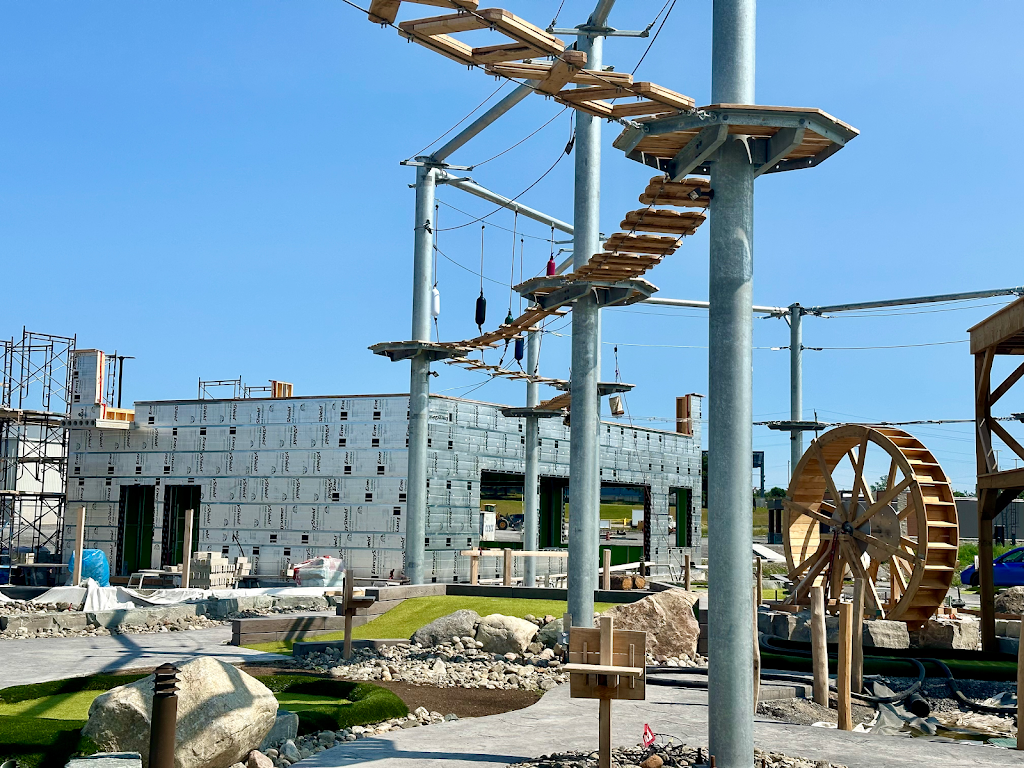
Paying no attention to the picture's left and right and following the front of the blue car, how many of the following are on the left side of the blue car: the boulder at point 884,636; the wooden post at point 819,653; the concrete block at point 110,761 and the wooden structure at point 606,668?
4

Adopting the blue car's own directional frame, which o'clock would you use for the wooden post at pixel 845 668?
The wooden post is roughly at 9 o'clock from the blue car.

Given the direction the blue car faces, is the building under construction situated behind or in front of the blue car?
in front

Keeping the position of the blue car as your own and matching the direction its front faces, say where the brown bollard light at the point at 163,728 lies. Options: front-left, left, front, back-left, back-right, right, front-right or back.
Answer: left

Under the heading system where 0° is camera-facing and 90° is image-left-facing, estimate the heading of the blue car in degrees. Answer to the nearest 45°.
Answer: approximately 90°

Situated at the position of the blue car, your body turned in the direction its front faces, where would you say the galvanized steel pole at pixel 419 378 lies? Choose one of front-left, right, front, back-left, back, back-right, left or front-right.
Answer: front-left

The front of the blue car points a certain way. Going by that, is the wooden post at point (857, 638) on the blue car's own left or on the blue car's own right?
on the blue car's own left

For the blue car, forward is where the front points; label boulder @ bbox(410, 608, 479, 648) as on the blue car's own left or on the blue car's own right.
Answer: on the blue car's own left

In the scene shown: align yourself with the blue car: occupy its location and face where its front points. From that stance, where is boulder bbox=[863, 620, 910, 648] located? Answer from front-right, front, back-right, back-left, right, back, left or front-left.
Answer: left

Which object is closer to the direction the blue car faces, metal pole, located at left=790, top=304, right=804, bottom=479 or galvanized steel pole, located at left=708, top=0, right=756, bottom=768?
the metal pole

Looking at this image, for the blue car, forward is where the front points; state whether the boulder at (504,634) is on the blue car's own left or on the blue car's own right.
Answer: on the blue car's own left

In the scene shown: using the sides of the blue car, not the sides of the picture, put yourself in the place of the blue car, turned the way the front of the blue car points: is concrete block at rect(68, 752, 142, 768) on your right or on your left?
on your left

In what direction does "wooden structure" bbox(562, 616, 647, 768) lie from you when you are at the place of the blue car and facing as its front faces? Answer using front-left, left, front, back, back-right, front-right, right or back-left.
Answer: left
